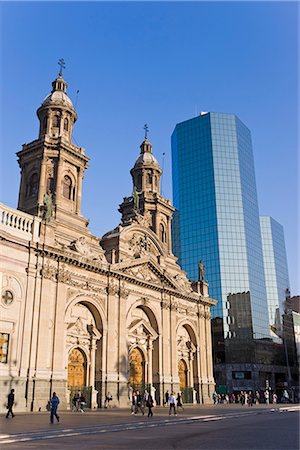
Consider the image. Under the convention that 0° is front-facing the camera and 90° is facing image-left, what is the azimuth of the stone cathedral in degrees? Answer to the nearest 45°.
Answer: approximately 315°
